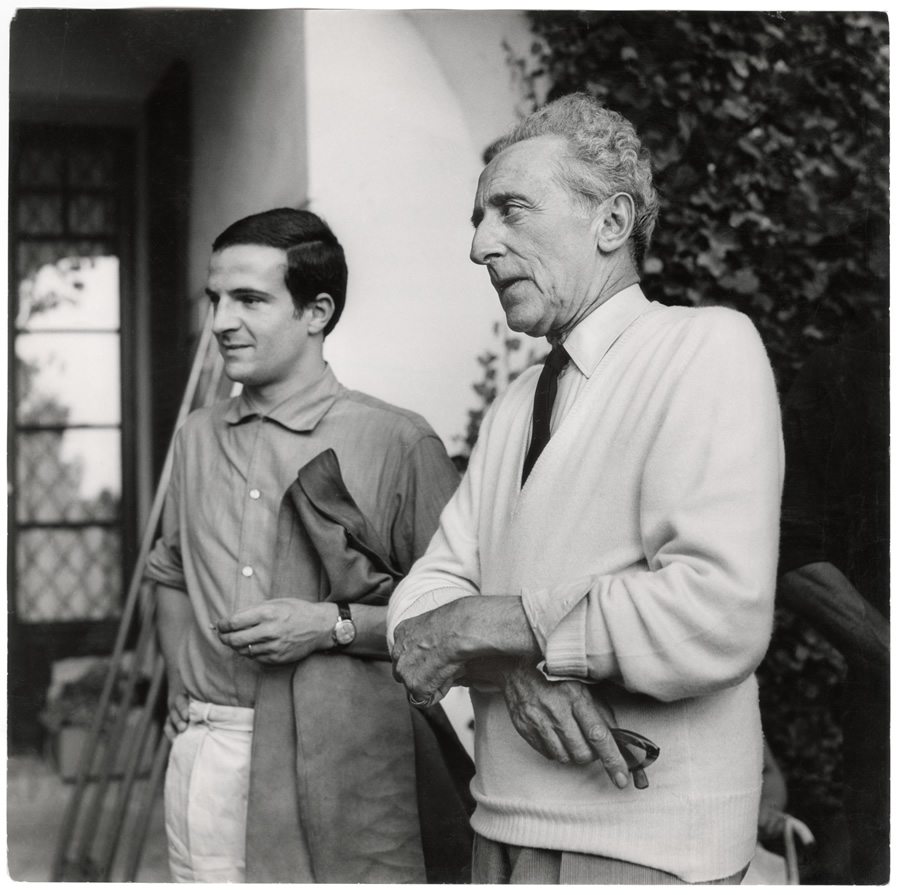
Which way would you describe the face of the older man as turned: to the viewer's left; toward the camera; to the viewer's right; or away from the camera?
to the viewer's left

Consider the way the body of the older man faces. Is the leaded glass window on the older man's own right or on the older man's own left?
on the older man's own right

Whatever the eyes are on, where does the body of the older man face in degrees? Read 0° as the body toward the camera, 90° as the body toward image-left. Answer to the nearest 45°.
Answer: approximately 45°
